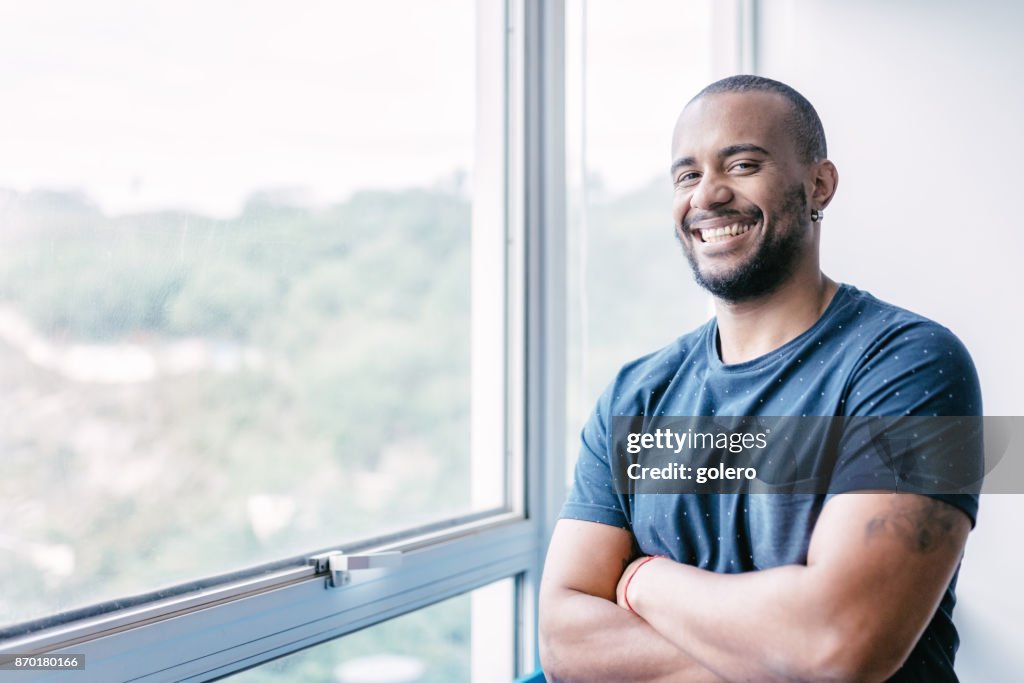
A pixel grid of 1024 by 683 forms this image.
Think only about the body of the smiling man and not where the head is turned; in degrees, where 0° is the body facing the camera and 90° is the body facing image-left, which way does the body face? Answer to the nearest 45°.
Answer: approximately 45°

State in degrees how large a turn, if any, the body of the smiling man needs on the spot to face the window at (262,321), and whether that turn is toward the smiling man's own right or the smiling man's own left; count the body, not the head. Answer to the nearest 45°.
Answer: approximately 45° to the smiling man's own right

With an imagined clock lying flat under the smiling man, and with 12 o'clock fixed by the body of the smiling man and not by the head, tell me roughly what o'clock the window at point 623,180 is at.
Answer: The window is roughly at 4 o'clock from the smiling man.
